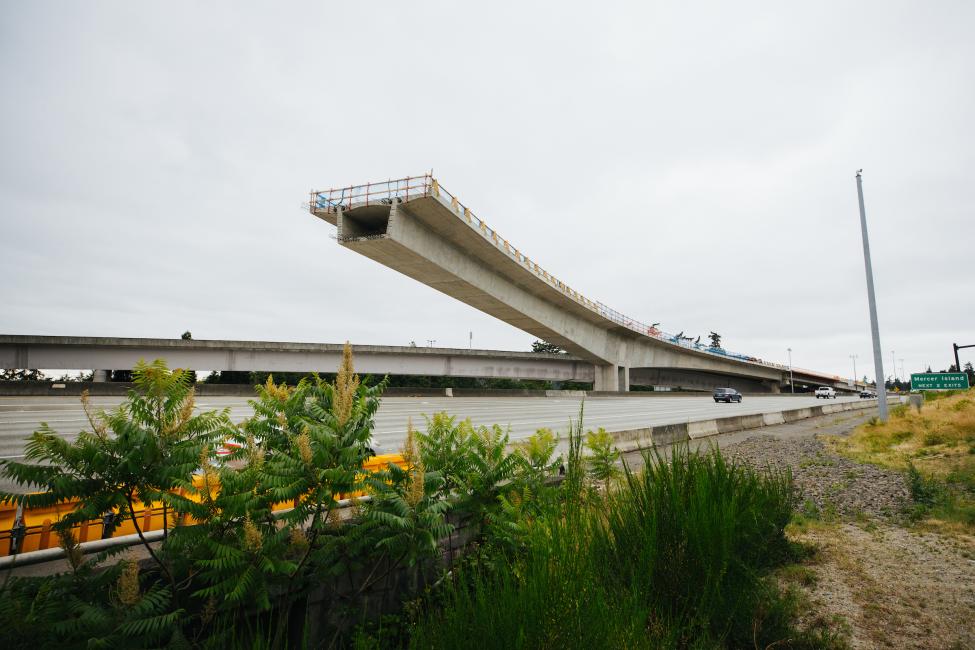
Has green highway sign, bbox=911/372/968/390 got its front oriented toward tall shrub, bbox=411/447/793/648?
yes

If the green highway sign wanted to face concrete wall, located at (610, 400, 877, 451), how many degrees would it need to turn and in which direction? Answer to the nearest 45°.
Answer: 0° — it already faces it

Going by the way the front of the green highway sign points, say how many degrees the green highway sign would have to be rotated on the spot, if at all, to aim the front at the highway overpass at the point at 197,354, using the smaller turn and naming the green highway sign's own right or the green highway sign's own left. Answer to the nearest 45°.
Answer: approximately 45° to the green highway sign's own right

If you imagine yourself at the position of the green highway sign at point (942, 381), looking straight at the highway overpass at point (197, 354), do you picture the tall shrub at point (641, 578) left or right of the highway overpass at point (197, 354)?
left

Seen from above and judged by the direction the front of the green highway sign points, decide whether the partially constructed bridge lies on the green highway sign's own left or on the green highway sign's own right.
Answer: on the green highway sign's own right

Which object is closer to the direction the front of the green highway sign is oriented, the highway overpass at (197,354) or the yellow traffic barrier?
the yellow traffic barrier

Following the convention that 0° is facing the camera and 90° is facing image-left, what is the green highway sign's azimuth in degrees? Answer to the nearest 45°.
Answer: approximately 0°

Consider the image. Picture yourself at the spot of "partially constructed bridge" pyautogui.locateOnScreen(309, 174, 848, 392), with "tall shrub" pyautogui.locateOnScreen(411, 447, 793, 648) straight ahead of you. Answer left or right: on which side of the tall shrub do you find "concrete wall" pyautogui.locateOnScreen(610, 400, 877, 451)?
left

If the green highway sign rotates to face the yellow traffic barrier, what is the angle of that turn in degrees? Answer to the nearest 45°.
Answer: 0° — it already faces it

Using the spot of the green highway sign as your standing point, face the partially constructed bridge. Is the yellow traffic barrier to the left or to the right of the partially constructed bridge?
left
